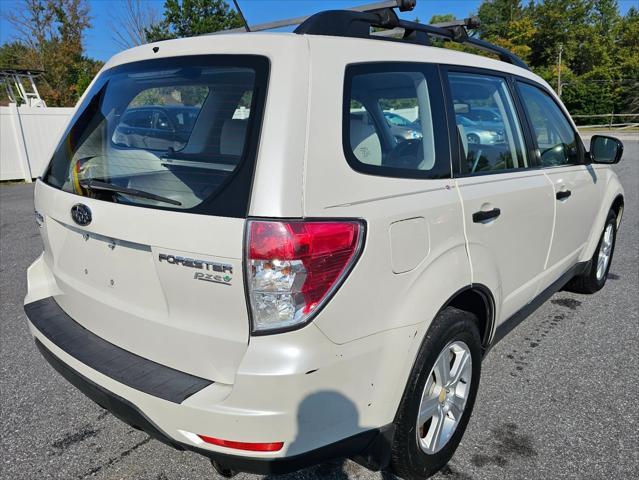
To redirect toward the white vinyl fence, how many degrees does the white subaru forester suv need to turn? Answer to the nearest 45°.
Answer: approximately 90° to its left

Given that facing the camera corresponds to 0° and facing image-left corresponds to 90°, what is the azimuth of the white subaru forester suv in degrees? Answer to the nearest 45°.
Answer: approximately 225°
